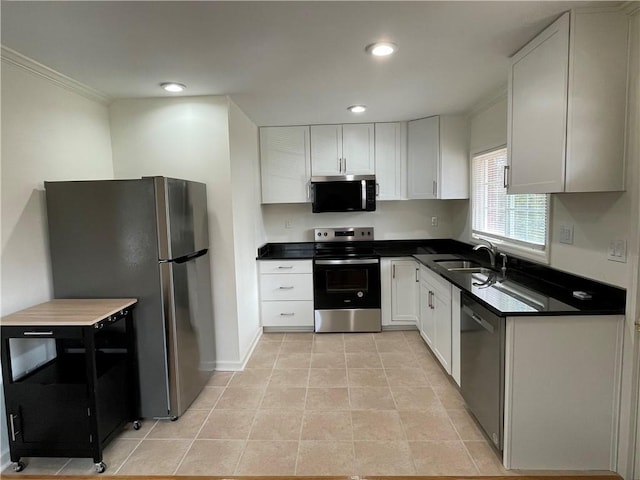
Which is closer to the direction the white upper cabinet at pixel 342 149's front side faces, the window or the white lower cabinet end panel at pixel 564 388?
the white lower cabinet end panel

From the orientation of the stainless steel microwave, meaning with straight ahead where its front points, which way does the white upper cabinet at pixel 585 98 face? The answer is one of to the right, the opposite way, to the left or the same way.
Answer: to the right

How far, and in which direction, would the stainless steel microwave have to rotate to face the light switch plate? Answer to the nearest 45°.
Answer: approximately 45° to its left

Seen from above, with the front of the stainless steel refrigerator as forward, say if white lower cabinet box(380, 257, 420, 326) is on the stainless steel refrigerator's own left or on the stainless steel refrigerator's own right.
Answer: on the stainless steel refrigerator's own left

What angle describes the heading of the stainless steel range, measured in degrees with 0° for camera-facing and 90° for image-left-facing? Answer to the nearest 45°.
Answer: approximately 0°

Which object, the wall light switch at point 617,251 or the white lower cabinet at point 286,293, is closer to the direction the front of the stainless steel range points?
the wall light switch

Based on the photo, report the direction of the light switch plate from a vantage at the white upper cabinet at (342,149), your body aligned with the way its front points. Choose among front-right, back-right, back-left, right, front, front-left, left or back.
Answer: front-left

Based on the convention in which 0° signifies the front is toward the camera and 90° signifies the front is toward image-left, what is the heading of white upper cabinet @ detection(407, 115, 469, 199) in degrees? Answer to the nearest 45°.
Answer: approximately 45°

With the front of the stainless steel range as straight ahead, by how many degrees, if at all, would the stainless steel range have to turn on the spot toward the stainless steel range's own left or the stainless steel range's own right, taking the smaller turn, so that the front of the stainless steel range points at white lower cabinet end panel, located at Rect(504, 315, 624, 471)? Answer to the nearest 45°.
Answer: approximately 45° to the stainless steel range's own left
